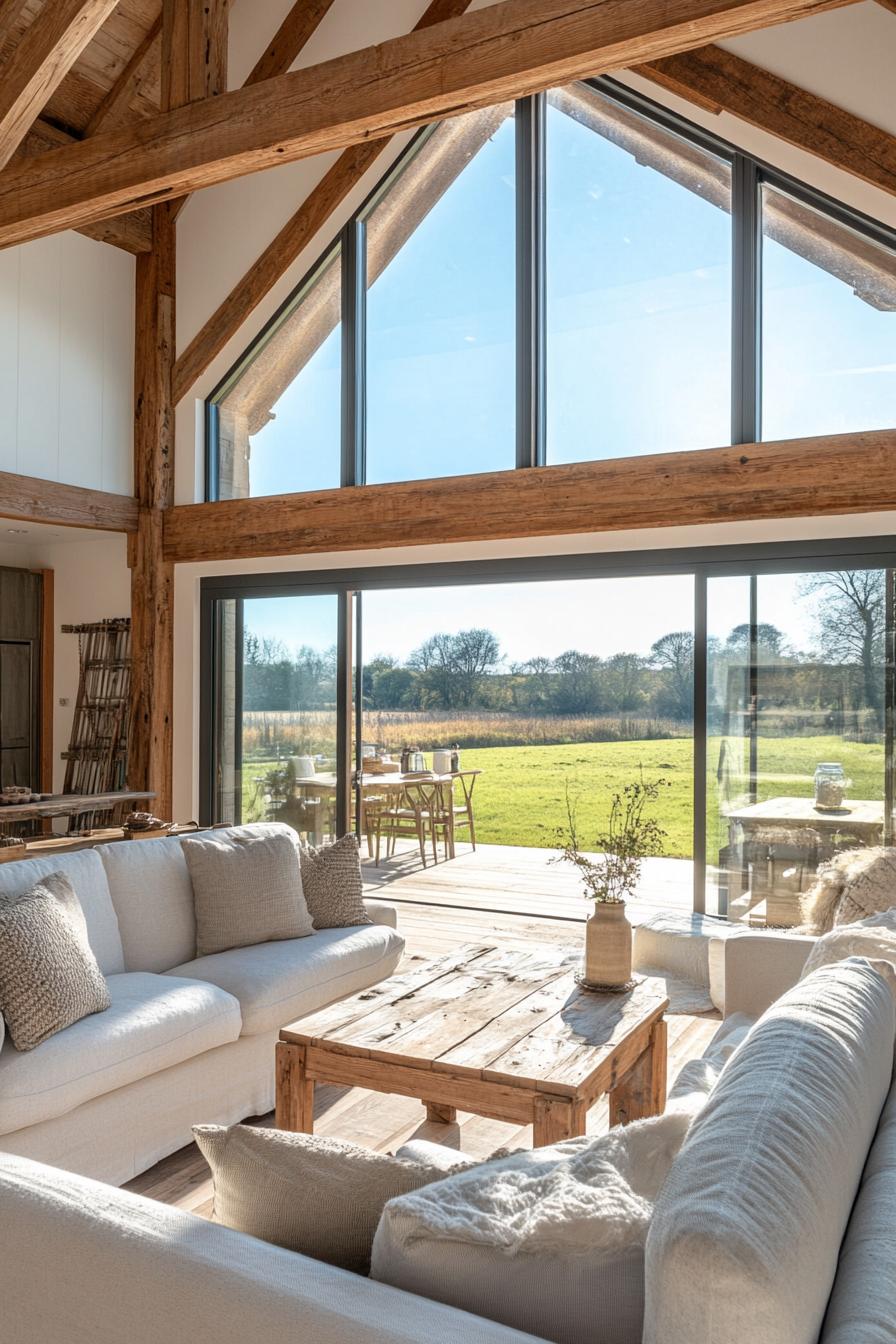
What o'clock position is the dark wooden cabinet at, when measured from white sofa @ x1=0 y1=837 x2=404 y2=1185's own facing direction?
The dark wooden cabinet is roughly at 7 o'clock from the white sofa.

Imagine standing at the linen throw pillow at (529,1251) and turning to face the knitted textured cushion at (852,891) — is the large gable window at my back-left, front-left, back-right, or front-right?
front-left

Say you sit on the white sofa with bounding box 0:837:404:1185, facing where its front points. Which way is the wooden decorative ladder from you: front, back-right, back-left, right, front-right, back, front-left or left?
back-left

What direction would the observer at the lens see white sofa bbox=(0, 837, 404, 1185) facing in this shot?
facing the viewer and to the right of the viewer

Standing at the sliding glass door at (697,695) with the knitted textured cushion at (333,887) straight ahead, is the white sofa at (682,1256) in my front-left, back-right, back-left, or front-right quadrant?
front-left

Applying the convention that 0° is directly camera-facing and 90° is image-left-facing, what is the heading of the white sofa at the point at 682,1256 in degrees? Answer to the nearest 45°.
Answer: approximately 135°

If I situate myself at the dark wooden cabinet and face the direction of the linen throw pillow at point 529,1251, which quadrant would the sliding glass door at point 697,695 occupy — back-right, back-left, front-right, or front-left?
front-left

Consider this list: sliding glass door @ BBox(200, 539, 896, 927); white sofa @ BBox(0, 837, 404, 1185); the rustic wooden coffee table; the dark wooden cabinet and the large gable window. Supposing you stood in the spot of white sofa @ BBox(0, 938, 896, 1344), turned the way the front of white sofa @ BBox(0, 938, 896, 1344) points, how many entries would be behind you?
0

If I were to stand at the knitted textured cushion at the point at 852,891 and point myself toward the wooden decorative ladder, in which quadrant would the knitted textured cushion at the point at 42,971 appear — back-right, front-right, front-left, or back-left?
front-left

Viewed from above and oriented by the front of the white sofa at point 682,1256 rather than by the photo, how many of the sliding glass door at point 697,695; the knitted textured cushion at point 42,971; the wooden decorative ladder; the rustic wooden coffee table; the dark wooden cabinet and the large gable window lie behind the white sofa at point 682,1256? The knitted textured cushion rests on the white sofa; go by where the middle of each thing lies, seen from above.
0

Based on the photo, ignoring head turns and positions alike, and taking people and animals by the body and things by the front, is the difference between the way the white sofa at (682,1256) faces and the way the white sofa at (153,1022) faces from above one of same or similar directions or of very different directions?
very different directions

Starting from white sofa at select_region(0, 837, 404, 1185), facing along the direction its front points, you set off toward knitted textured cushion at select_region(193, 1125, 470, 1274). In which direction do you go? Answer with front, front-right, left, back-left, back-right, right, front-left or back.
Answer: front-right

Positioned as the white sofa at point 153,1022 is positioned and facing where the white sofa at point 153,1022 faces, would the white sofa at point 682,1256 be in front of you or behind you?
in front

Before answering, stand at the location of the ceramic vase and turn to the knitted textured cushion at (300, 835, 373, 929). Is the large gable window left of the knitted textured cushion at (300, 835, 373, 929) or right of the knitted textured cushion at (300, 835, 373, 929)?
right

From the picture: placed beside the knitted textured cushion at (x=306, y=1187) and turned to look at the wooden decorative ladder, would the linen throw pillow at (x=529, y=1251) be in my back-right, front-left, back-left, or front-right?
back-right
